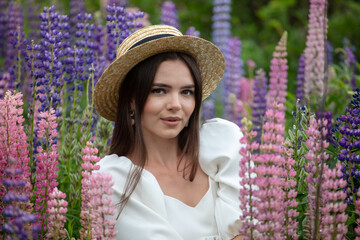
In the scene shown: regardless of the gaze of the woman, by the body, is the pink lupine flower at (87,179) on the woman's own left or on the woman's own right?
on the woman's own right

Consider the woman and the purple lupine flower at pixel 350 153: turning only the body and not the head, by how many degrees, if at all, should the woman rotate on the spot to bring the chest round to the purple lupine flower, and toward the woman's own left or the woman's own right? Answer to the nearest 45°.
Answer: approximately 45° to the woman's own left

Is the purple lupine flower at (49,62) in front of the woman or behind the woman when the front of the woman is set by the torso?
behind

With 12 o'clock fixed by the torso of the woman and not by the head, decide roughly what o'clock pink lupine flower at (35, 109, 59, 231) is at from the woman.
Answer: The pink lupine flower is roughly at 4 o'clock from the woman.

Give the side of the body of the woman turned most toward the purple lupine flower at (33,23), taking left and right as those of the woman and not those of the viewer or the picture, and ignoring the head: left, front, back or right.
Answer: back

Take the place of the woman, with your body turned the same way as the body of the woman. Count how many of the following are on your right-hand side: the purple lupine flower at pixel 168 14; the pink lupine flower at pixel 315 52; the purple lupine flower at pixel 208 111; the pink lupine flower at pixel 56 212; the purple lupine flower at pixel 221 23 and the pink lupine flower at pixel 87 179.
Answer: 2

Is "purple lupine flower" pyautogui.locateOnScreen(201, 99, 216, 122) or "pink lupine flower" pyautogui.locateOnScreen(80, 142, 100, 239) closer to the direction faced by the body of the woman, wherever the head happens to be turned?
the pink lupine flower

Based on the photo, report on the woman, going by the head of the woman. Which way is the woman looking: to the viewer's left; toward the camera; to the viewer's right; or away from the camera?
toward the camera

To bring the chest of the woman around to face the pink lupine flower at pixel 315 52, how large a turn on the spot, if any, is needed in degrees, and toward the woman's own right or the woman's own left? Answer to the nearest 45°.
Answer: approximately 90° to the woman's own left

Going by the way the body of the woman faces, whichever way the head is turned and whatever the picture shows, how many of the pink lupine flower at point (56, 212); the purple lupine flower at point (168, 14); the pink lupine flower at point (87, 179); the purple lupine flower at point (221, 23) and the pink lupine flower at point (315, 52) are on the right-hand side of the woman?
2

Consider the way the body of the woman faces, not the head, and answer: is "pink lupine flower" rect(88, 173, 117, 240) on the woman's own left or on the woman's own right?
on the woman's own right

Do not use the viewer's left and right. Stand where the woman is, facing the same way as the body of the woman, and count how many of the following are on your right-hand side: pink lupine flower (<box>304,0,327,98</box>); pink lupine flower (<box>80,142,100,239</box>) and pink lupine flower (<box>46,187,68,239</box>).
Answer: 2

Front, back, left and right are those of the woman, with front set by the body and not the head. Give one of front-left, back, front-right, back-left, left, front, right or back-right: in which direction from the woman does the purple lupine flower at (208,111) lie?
back-left

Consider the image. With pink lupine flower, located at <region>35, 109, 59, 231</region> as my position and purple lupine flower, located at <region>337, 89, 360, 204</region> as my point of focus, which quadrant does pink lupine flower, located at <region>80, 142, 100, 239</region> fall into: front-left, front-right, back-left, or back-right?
front-right

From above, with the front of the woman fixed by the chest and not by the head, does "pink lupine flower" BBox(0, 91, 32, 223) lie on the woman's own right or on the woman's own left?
on the woman's own right

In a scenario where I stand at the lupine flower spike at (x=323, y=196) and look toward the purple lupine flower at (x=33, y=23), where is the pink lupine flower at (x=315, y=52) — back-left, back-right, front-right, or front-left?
front-right

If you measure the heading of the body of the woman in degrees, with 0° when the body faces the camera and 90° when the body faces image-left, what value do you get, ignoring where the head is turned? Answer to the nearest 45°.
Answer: approximately 315°

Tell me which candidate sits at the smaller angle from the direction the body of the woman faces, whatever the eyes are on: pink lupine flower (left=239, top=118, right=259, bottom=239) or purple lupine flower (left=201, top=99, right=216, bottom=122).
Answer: the pink lupine flower

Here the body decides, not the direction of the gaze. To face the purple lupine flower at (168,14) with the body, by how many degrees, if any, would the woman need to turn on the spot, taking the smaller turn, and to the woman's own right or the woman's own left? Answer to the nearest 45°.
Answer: approximately 135° to the woman's own left
